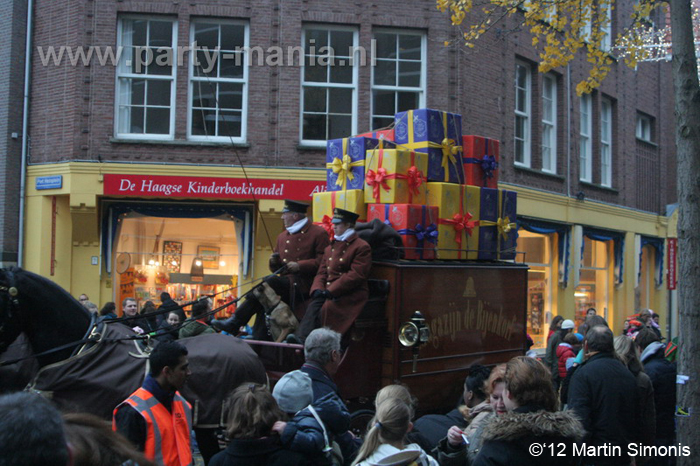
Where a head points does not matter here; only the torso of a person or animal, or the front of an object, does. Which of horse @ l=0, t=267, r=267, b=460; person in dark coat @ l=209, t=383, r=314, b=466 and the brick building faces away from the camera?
the person in dark coat

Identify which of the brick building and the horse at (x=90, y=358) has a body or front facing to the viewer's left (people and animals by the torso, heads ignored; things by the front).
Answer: the horse

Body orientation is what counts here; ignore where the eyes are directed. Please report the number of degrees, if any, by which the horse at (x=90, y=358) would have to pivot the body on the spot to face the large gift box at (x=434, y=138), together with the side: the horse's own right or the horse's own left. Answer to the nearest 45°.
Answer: approximately 135° to the horse's own right

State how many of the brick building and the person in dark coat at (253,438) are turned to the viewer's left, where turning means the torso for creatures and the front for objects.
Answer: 0

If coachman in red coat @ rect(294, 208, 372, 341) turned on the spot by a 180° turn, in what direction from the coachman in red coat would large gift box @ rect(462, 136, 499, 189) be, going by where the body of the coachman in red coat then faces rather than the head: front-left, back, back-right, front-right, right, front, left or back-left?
front

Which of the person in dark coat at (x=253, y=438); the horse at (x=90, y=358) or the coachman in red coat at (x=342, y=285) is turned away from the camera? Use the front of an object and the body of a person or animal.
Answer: the person in dark coat

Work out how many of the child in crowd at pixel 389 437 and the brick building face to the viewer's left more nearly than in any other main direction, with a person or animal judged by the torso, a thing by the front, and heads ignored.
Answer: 0

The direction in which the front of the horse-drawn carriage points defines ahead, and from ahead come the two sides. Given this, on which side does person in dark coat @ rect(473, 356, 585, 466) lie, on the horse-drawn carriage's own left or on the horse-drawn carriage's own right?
on the horse-drawn carriage's own left

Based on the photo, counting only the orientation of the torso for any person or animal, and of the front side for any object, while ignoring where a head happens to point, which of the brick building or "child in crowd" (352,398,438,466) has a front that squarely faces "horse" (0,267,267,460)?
the brick building

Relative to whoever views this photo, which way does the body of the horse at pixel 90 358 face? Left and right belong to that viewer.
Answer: facing to the left of the viewer

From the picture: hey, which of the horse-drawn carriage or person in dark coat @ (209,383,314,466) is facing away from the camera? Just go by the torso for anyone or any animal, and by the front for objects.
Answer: the person in dark coat

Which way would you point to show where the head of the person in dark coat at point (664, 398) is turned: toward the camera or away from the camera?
away from the camera

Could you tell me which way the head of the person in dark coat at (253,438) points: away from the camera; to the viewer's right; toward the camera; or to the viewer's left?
away from the camera

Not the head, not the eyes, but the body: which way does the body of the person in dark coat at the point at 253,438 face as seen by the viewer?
away from the camera

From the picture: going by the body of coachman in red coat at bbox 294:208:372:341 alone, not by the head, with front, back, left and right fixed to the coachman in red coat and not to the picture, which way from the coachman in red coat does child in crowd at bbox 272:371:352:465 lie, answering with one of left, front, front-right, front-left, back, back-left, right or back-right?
front-left
